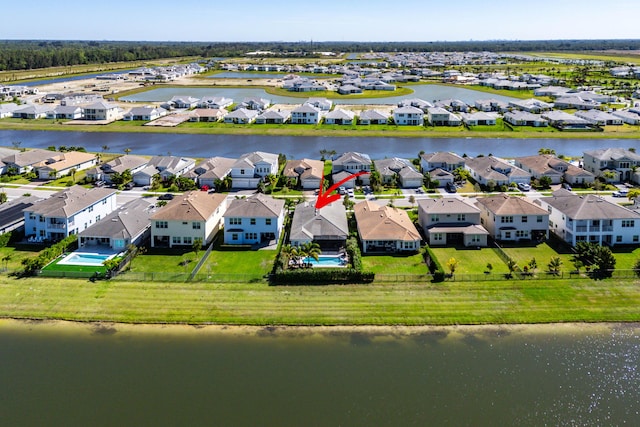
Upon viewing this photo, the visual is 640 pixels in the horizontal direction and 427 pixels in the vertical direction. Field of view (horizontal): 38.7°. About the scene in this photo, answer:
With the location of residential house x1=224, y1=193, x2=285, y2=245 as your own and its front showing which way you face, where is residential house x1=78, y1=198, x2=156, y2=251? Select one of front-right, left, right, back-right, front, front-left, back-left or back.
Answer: left

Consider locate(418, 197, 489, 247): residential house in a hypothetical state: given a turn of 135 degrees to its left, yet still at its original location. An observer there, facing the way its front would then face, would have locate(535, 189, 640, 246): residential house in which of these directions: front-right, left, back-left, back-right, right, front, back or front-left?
back-left

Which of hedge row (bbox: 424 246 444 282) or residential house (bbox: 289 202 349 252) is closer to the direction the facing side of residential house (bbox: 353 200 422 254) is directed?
the residential house

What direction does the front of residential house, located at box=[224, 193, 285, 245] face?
away from the camera

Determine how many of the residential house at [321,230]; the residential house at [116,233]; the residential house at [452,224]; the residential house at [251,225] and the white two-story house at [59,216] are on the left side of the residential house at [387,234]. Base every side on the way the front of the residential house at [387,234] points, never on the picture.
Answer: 4

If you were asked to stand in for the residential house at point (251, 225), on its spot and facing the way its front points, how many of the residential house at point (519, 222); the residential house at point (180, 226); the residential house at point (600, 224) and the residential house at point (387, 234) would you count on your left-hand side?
1

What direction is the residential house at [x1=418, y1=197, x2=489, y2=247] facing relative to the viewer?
away from the camera

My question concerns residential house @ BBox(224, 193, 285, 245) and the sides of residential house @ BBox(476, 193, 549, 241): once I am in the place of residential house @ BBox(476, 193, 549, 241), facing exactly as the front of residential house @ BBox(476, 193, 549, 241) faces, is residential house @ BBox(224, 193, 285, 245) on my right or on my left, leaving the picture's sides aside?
on my left

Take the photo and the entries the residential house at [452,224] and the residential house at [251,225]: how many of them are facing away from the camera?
2

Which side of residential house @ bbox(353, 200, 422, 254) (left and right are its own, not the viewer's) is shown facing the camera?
back

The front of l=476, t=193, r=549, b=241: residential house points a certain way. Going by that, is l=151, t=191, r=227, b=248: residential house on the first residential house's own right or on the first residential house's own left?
on the first residential house's own left

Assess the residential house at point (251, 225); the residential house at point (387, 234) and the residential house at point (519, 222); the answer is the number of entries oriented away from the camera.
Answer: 3

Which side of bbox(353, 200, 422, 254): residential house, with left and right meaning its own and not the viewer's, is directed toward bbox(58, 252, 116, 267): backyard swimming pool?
left

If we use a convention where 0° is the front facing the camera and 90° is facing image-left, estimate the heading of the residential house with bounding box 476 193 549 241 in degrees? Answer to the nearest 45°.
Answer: approximately 180°
